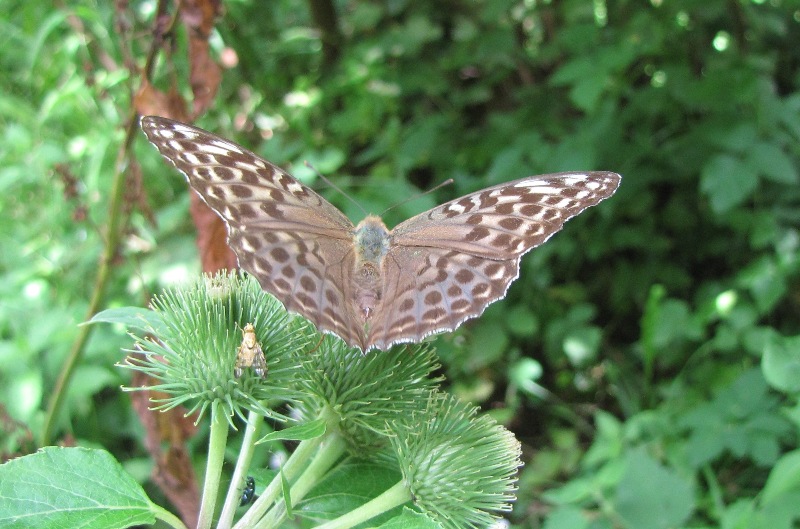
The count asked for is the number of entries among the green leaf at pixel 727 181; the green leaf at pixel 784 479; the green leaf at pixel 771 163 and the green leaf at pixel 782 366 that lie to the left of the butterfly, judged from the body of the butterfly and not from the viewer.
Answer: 0

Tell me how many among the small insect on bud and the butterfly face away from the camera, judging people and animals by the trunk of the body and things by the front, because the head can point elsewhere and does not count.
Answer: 2

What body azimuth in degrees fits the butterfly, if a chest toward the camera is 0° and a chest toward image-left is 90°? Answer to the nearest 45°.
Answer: approximately 180°

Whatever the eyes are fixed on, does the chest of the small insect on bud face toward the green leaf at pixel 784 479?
no

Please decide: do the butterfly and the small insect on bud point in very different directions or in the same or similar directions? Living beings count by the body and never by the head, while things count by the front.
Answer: same or similar directions

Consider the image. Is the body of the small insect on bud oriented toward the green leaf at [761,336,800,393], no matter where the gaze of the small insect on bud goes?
no

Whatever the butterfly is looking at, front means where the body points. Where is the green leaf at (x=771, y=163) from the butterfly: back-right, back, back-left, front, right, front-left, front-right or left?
front-right

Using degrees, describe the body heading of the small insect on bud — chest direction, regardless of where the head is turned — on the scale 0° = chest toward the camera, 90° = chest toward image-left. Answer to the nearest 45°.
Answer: approximately 180°

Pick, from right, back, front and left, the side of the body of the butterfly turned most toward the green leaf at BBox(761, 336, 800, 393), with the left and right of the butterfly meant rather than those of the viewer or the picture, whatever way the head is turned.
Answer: right
